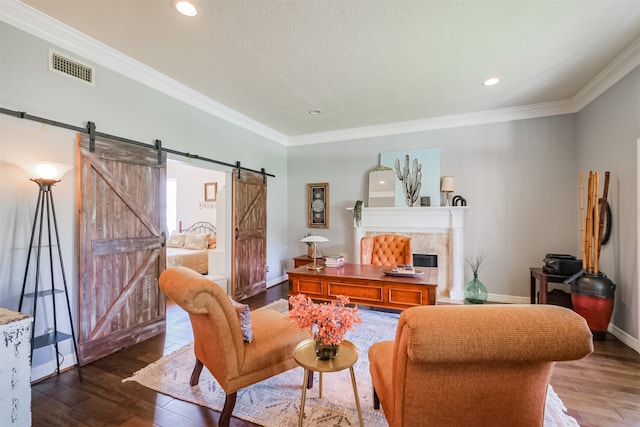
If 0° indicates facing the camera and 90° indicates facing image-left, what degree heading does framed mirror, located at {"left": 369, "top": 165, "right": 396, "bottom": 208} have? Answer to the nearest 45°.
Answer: approximately 0°

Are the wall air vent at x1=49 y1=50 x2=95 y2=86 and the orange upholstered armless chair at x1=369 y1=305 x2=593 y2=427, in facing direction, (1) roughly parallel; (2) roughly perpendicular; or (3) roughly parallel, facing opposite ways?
roughly perpendicular

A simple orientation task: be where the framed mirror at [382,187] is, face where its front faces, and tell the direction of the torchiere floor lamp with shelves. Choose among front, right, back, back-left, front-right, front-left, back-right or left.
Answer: front-right

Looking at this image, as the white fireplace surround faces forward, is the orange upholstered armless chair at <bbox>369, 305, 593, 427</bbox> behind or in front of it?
in front

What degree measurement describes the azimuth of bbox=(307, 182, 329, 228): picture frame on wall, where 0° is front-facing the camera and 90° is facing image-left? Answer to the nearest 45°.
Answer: approximately 0°

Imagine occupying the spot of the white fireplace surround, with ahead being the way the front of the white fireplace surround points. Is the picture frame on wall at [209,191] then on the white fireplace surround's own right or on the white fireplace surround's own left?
on the white fireplace surround's own right

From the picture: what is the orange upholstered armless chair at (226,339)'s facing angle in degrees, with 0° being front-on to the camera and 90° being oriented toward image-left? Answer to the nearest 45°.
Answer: approximately 225°

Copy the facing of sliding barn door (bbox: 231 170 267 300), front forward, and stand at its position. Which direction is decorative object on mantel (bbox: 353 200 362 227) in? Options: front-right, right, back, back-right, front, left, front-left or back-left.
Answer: front-left

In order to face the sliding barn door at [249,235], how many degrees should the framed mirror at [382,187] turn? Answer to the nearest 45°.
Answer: approximately 90° to its right
